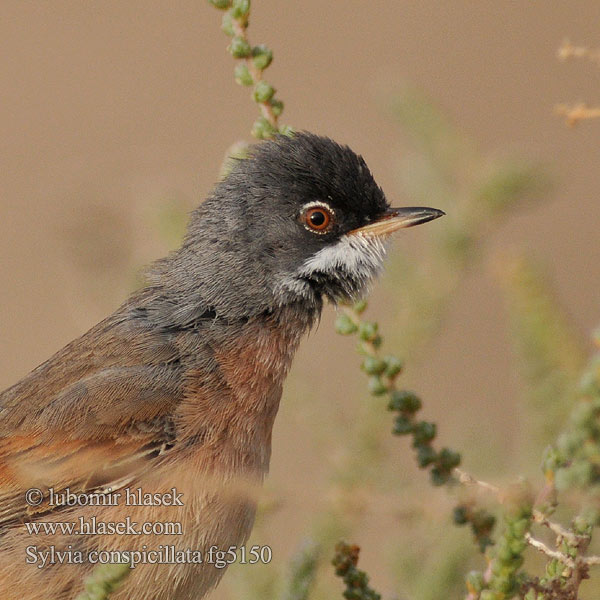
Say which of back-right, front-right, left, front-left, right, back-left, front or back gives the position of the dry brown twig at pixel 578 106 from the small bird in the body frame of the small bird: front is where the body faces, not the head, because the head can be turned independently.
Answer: front-right

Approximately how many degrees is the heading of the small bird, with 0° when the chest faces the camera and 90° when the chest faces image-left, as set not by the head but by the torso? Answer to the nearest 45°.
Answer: approximately 270°
